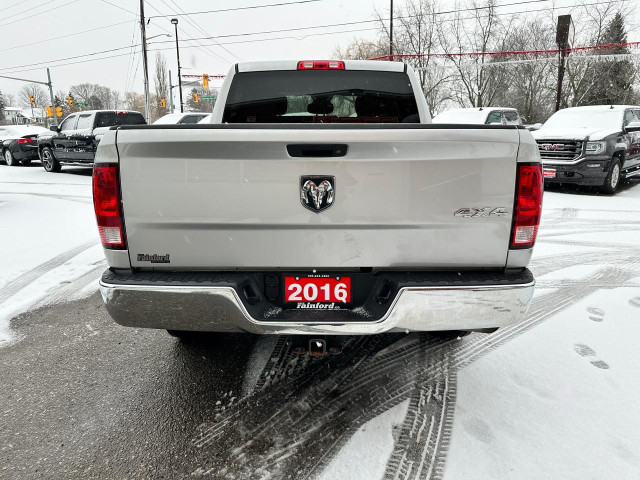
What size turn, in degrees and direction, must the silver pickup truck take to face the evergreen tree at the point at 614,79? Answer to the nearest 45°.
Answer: approximately 45° to its right

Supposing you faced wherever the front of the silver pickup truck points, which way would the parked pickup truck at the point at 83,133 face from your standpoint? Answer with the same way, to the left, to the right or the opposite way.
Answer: to the left

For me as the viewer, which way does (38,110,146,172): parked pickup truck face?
facing away from the viewer and to the left of the viewer

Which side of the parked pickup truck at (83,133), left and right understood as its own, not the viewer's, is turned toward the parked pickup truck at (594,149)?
back

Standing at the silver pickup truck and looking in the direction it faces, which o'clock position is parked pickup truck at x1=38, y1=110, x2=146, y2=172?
The parked pickup truck is roughly at 11 o'clock from the silver pickup truck.

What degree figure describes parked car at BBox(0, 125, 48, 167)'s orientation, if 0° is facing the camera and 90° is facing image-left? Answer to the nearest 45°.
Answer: approximately 135°

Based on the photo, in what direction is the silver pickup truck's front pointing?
away from the camera

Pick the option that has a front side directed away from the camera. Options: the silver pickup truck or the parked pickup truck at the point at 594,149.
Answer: the silver pickup truck

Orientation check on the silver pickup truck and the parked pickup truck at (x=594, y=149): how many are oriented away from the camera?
1

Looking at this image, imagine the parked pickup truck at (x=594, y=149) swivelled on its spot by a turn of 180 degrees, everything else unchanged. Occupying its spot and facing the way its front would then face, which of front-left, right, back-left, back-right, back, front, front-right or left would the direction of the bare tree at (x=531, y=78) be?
front-left
